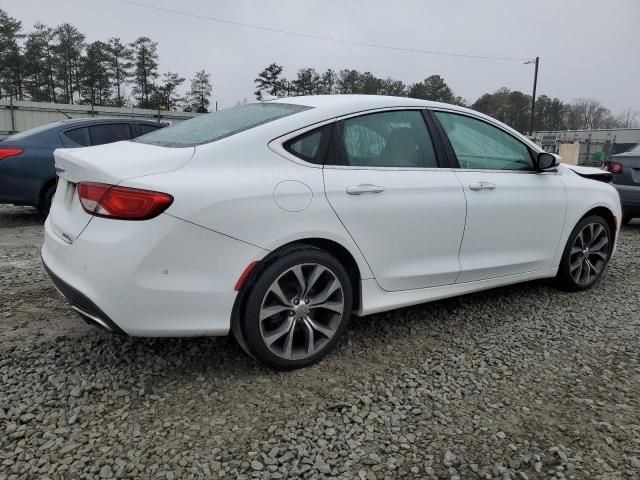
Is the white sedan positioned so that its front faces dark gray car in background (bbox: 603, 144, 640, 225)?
yes

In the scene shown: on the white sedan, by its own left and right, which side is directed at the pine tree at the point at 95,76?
left

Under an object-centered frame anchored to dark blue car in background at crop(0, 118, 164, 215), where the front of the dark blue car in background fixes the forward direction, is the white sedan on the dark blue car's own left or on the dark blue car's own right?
on the dark blue car's own right

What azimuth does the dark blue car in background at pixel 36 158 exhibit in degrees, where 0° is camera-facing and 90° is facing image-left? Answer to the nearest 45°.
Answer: approximately 225°

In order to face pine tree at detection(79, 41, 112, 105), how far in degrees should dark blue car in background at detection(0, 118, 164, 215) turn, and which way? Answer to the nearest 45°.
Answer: approximately 45° to its left

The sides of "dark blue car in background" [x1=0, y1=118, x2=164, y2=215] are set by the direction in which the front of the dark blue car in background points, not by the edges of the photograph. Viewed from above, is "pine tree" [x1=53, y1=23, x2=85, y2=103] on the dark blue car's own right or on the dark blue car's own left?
on the dark blue car's own left

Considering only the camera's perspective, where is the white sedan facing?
facing away from the viewer and to the right of the viewer

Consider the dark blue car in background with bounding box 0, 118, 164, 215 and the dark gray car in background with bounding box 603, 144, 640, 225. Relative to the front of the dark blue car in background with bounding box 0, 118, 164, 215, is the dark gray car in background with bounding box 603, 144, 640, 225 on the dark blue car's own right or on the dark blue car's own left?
on the dark blue car's own right
